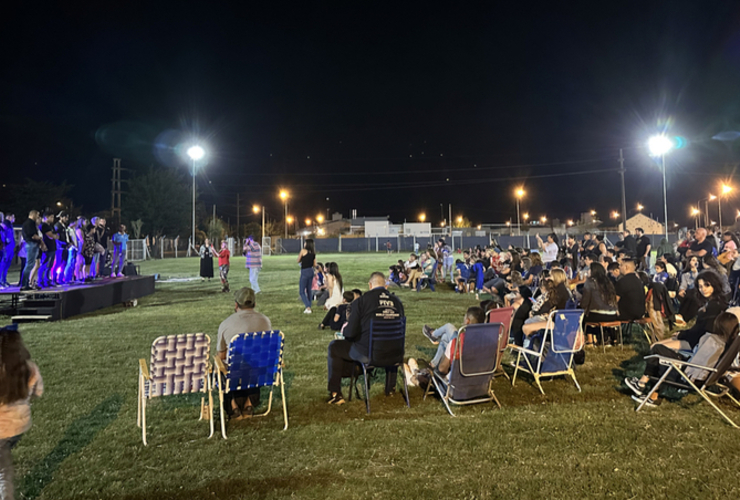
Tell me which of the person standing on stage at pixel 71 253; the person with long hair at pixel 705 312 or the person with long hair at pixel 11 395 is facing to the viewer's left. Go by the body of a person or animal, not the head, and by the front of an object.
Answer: the person with long hair at pixel 705 312

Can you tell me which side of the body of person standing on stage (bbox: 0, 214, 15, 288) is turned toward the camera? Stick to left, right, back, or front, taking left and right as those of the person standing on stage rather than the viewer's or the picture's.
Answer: right

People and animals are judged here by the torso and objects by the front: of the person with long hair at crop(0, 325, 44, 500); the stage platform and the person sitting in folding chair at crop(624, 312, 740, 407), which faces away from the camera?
the person with long hair

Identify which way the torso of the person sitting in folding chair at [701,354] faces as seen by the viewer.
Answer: to the viewer's left

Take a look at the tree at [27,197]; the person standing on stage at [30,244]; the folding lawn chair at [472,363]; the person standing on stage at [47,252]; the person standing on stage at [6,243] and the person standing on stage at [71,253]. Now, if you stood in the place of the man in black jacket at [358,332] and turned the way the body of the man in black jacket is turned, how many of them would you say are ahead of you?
5

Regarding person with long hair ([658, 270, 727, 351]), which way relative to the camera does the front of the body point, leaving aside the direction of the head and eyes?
to the viewer's left

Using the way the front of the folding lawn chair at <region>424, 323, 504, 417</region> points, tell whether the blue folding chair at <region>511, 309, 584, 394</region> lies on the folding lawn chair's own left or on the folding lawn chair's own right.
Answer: on the folding lawn chair's own right

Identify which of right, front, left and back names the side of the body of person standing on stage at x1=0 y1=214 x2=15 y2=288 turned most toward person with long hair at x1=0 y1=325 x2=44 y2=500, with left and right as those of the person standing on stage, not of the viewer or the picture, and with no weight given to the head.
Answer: right

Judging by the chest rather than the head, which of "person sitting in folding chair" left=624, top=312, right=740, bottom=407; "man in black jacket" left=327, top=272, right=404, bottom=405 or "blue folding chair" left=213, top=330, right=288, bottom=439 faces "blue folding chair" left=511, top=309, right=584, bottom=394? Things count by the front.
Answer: the person sitting in folding chair

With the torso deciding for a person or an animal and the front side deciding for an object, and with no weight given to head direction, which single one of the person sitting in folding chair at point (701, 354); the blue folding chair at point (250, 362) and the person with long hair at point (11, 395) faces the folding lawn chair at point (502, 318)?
the person sitting in folding chair

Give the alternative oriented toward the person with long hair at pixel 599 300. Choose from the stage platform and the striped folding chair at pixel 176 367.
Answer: the stage platform

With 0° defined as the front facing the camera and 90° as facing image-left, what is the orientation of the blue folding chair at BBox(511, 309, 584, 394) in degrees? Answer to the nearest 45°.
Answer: approximately 135°
